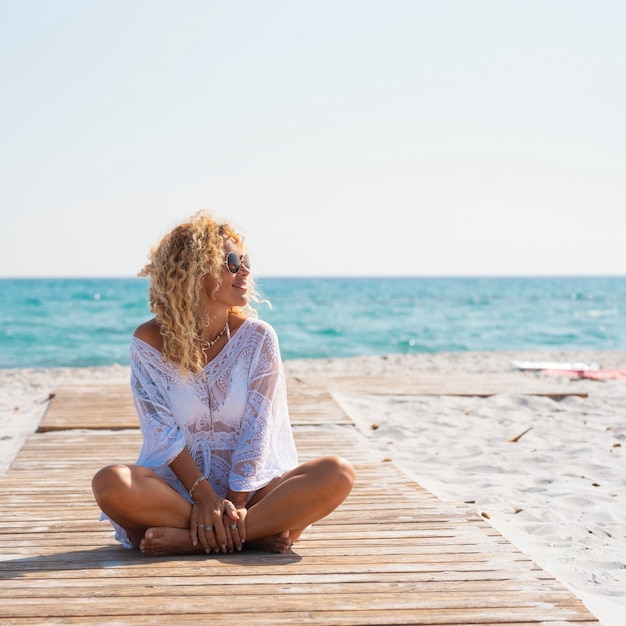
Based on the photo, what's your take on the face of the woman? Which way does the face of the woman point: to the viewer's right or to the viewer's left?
to the viewer's right

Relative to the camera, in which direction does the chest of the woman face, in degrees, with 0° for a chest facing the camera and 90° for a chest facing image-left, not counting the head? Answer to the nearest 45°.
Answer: approximately 0°
